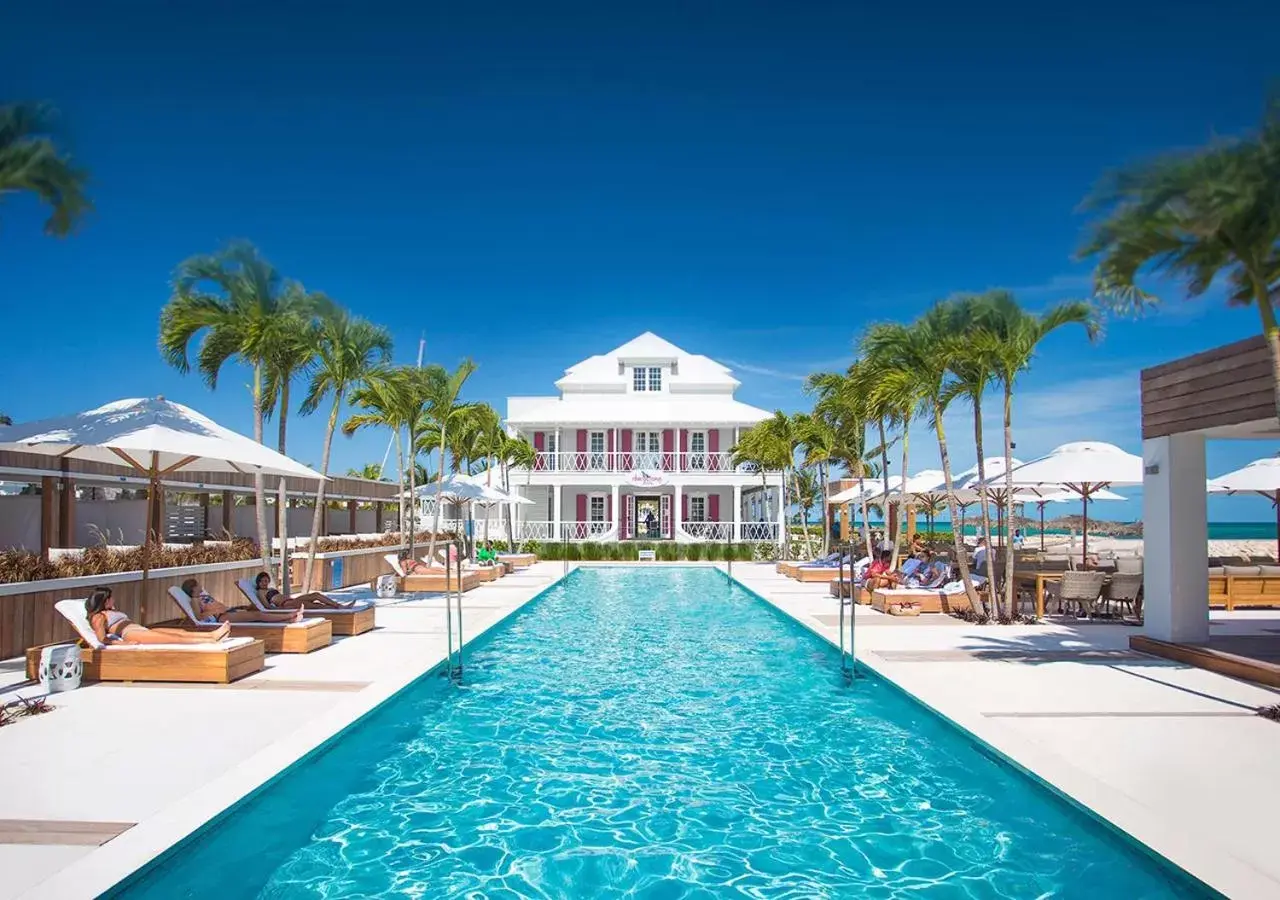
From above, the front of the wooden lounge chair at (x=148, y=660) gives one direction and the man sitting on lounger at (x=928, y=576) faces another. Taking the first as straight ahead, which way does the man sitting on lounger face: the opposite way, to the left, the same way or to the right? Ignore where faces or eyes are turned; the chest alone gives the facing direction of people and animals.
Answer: the opposite way

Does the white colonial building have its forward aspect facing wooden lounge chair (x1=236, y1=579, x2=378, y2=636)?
yes

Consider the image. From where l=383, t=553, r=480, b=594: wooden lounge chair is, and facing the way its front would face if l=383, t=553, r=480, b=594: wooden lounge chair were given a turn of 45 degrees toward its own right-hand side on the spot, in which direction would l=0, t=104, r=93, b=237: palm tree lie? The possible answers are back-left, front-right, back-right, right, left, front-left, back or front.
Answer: front-right

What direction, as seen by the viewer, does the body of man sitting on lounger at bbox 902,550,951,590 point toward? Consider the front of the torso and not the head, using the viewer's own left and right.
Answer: facing to the left of the viewer

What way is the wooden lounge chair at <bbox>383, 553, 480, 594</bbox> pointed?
to the viewer's right

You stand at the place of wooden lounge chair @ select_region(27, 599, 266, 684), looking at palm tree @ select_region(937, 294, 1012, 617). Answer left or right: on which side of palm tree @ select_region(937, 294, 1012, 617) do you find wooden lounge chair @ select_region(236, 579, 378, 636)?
left

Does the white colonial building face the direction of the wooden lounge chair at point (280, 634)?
yes
